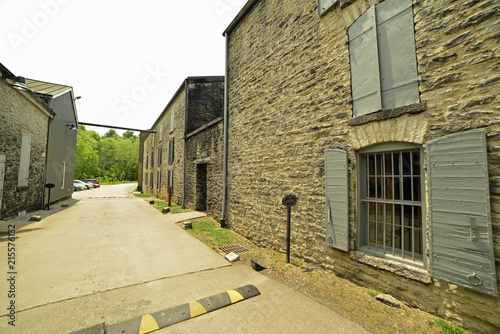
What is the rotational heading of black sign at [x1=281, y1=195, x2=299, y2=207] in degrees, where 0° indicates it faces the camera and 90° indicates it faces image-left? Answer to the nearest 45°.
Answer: approximately 0°

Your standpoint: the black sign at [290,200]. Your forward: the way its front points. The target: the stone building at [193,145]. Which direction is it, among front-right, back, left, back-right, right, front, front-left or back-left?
back-right

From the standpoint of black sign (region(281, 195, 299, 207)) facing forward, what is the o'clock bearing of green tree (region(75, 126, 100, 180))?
The green tree is roughly at 4 o'clock from the black sign.

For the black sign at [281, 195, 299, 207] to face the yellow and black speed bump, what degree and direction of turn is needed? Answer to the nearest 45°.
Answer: approximately 45° to its right

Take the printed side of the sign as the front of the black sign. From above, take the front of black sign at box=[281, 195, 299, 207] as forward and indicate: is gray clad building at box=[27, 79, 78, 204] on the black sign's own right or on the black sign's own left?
on the black sign's own right

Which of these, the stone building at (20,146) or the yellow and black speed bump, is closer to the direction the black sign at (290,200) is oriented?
the yellow and black speed bump

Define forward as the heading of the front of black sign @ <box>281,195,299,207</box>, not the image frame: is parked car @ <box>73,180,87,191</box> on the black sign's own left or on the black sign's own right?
on the black sign's own right
